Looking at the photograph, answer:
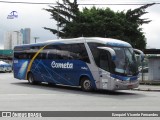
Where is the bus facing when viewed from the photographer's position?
facing the viewer and to the right of the viewer
